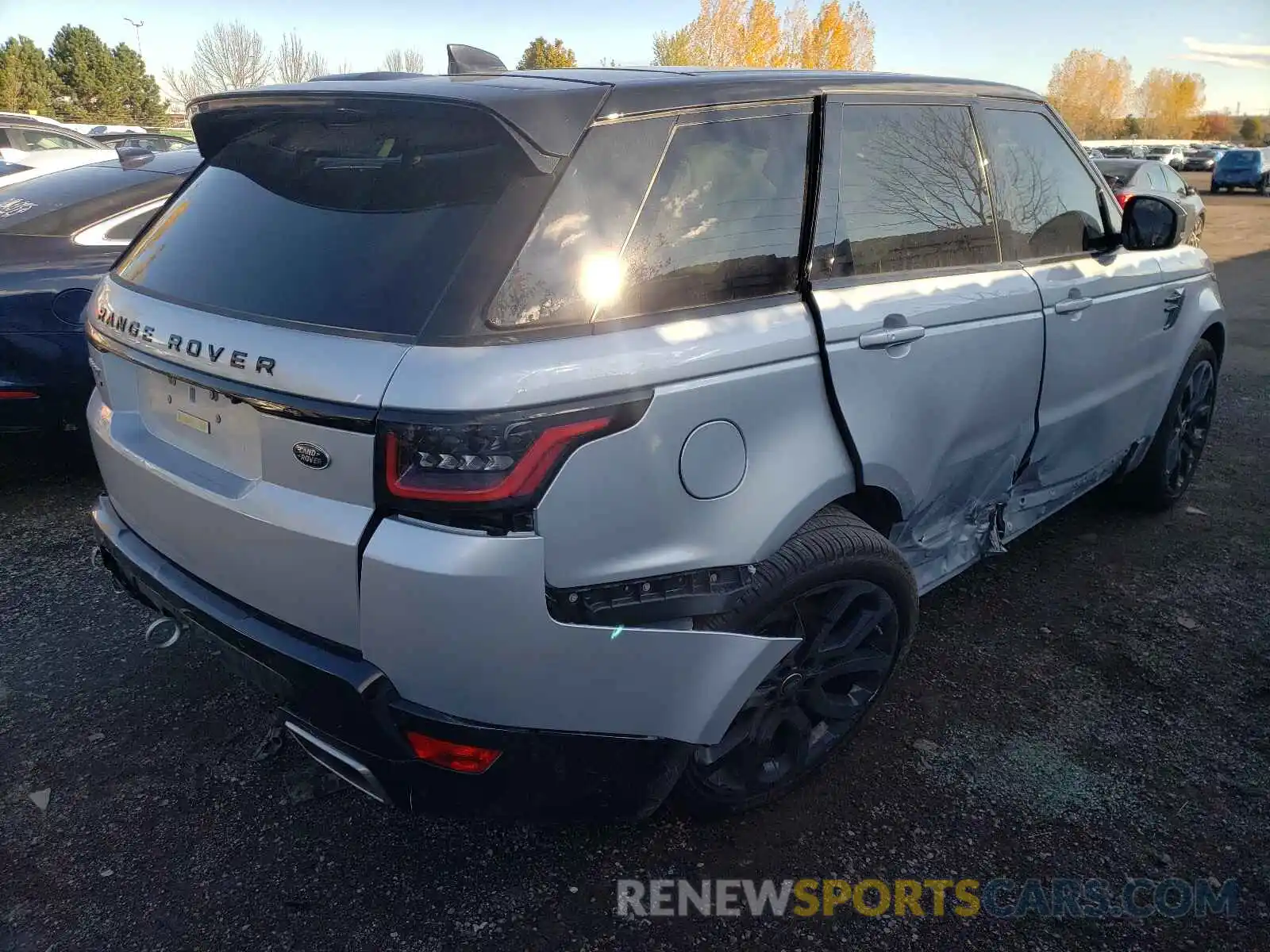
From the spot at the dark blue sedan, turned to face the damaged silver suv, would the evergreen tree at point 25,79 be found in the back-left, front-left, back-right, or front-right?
back-left

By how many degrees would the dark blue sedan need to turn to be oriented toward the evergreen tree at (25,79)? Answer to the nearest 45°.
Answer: approximately 45° to its left

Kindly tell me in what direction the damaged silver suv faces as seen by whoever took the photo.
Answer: facing away from the viewer and to the right of the viewer

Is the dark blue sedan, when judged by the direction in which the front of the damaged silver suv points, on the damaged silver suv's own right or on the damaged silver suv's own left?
on the damaged silver suv's own left

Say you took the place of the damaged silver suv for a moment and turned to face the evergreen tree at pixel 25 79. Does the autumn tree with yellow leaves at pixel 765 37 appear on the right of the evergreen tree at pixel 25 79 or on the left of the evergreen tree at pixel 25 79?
right

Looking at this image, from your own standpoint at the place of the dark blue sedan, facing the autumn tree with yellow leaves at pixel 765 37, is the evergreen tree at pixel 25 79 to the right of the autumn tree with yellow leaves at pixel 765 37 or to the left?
left

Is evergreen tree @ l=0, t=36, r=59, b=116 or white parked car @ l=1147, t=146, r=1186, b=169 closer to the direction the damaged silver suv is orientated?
the white parked car

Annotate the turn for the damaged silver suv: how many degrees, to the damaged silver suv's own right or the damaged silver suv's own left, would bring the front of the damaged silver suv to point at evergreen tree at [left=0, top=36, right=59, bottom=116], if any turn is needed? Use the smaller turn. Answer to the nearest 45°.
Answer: approximately 90° to the damaged silver suv's own left

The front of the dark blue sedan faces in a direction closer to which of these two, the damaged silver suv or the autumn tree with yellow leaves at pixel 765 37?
the autumn tree with yellow leaves

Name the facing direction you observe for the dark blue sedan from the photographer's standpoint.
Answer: facing away from the viewer and to the right of the viewer

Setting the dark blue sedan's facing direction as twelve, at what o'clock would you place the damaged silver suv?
The damaged silver suv is roughly at 4 o'clock from the dark blue sedan.
